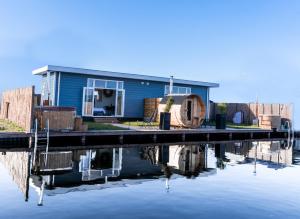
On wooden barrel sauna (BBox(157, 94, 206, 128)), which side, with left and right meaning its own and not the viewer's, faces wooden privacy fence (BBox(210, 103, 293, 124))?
left

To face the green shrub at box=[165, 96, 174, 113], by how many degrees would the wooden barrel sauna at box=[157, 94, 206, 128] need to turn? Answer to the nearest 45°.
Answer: approximately 135° to its right

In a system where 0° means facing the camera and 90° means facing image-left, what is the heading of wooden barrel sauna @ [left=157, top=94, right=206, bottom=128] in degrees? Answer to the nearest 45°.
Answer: approximately 315°

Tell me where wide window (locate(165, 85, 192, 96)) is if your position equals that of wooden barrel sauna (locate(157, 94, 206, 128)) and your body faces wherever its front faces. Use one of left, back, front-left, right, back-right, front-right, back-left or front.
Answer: back-left

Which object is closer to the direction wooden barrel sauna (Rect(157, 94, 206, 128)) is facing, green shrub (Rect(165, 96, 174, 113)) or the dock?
the dock
